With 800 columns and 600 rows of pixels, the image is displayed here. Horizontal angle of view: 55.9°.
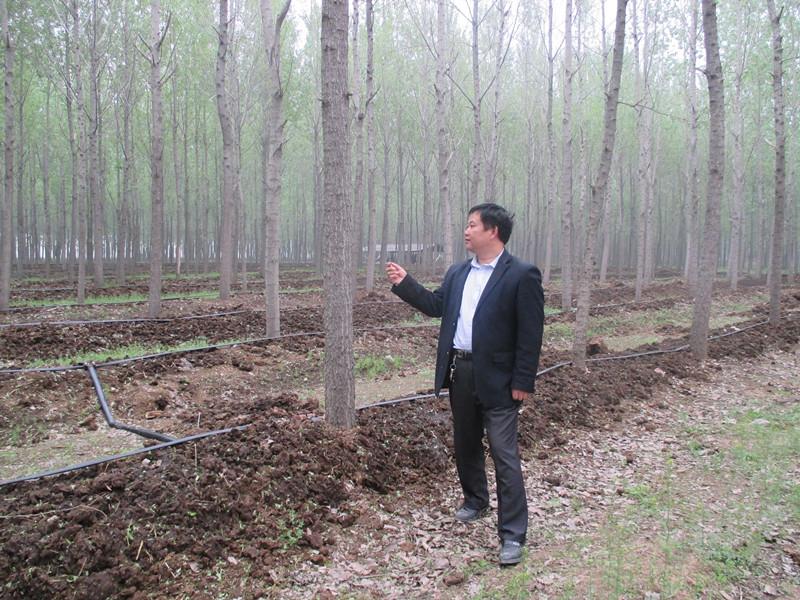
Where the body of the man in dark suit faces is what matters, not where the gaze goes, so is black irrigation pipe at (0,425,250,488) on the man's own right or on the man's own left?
on the man's own right

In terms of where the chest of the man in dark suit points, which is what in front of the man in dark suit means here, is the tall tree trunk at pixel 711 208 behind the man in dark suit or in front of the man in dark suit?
behind

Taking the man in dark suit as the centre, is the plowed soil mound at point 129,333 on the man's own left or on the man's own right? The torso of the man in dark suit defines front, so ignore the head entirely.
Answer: on the man's own right

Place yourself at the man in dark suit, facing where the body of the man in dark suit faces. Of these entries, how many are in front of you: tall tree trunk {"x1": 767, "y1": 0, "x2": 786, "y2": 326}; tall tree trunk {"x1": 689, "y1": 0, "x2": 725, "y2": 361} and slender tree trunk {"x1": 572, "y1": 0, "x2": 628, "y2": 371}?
0

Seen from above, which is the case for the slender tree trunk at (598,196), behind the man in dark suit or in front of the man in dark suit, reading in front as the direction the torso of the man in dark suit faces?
behind

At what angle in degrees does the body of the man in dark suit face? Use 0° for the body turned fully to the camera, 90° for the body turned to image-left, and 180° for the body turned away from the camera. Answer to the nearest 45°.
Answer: approximately 45°

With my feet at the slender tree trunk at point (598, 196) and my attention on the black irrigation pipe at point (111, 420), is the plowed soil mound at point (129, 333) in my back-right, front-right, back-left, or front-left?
front-right

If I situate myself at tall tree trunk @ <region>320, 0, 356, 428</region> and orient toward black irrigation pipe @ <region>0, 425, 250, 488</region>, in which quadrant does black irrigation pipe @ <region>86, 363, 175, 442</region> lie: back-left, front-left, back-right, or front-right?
front-right

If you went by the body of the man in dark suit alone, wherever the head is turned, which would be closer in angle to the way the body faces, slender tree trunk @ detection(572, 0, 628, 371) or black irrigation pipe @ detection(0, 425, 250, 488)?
the black irrigation pipe

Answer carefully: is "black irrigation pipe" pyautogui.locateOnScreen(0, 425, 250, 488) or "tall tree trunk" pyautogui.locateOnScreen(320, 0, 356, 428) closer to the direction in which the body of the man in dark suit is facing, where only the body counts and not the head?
the black irrigation pipe

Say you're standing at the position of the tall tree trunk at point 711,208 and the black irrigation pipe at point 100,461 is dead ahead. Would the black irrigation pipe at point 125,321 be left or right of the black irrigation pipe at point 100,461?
right

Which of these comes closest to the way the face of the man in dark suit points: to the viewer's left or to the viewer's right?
to the viewer's left

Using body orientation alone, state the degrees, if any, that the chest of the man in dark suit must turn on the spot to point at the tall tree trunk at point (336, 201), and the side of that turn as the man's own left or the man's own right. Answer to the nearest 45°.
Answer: approximately 90° to the man's own right
